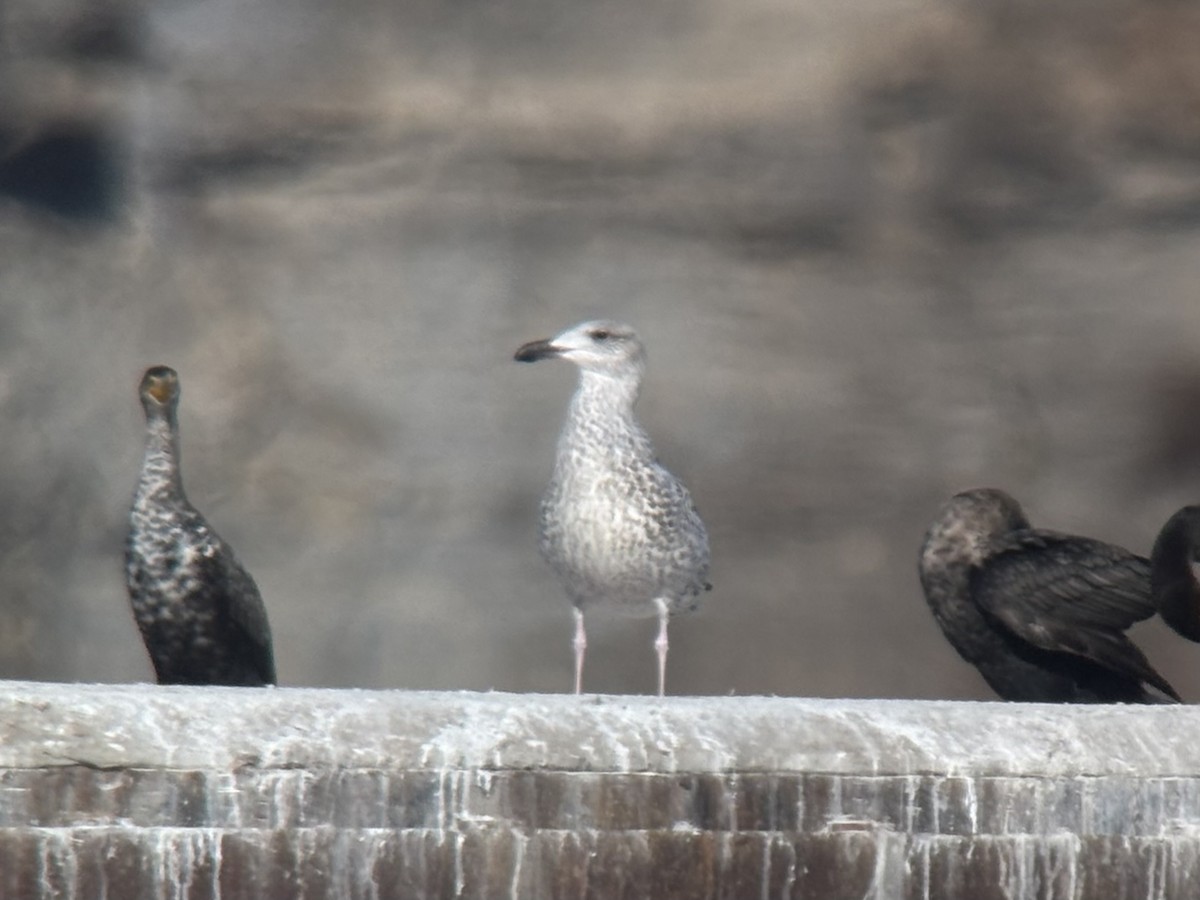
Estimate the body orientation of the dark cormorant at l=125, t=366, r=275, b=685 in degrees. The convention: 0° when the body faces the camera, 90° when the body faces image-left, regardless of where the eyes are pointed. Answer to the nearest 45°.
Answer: approximately 45°

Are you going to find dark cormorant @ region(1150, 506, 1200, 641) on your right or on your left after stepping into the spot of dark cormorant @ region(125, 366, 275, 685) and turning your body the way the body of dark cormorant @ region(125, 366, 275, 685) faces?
on your left

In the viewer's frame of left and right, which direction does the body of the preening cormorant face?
facing to the left of the viewer

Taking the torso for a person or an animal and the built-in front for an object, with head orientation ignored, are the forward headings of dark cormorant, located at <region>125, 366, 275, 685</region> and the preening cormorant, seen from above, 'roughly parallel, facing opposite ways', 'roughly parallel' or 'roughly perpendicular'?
roughly perpendicular

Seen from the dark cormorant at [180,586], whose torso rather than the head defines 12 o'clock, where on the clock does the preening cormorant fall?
The preening cormorant is roughly at 8 o'clock from the dark cormorant.

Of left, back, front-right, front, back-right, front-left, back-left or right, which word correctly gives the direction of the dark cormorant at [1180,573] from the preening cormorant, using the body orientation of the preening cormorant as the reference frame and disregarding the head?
back-left

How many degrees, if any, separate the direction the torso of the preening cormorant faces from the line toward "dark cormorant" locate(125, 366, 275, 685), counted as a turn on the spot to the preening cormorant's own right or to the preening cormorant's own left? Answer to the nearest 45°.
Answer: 0° — it already faces it
